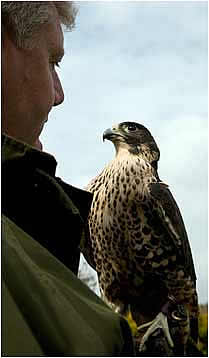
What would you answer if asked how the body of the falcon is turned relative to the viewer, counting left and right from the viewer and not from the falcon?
facing the viewer and to the left of the viewer
